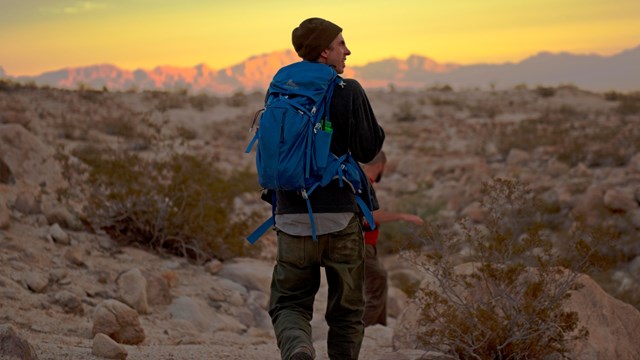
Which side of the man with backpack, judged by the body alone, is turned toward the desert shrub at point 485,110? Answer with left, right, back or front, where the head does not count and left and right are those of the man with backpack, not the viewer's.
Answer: front

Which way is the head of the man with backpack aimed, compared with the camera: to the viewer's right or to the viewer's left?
to the viewer's right

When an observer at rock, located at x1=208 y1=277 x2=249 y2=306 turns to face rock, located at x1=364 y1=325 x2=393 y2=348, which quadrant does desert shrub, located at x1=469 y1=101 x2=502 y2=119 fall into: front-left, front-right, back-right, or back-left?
back-left

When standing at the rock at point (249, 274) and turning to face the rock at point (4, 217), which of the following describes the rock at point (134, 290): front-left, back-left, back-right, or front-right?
front-left

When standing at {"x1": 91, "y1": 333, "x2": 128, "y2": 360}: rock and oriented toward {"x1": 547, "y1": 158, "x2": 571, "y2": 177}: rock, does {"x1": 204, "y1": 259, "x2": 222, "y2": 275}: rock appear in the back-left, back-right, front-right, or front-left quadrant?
front-left

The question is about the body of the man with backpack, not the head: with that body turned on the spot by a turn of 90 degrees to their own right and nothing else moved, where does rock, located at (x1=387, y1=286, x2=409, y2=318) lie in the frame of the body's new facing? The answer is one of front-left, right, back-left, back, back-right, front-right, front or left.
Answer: left

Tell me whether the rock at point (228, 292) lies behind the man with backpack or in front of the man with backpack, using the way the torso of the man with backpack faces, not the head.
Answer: in front

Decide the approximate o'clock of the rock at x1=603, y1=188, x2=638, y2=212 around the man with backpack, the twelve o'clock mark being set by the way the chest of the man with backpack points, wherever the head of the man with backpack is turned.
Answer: The rock is roughly at 1 o'clock from the man with backpack.

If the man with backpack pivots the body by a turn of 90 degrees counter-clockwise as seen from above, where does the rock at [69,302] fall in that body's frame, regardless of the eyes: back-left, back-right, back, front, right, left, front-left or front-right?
front-right

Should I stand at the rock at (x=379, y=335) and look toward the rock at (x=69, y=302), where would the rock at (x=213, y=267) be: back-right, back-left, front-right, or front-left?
front-right

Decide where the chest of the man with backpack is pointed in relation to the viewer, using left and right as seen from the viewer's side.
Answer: facing away from the viewer
